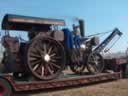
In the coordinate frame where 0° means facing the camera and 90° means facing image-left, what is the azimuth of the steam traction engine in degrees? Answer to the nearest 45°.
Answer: approximately 225°
